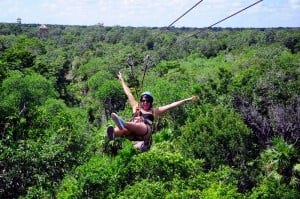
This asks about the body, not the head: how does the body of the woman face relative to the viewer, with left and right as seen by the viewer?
facing the viewer and to the left of the viewer
